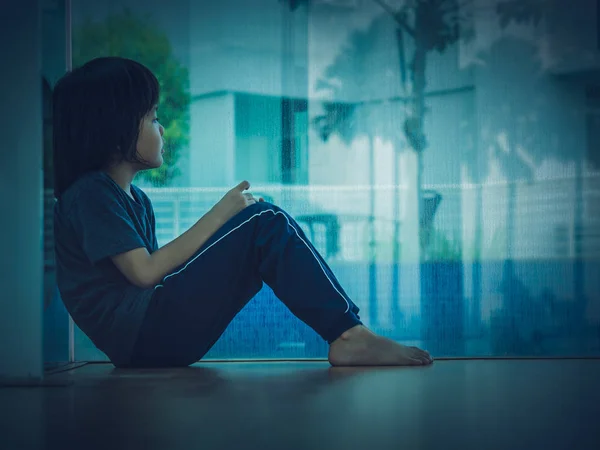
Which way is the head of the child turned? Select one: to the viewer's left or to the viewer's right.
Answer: to the viewer's right

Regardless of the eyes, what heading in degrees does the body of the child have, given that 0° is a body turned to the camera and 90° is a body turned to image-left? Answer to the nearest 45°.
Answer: approximately 270°

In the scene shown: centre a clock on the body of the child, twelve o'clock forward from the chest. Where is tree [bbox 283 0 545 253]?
The tree is roughly at 11 o'clock from the child.
